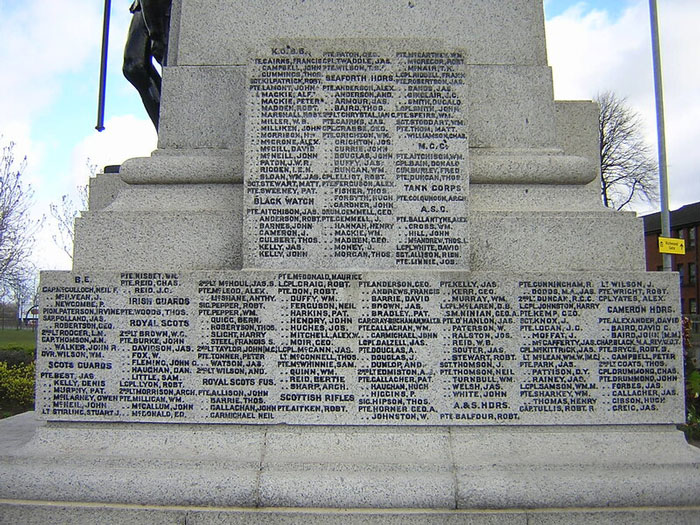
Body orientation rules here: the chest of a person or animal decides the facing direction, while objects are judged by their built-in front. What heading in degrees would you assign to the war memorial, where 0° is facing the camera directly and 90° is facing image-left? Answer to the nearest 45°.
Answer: approximately 0°

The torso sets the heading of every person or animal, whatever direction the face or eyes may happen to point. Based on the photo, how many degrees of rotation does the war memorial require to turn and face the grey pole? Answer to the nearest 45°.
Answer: approximately 135° to its left

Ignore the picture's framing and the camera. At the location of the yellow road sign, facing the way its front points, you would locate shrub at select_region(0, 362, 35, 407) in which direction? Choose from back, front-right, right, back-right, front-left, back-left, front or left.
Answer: front-right
